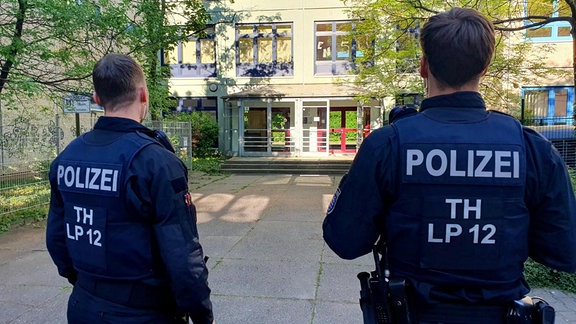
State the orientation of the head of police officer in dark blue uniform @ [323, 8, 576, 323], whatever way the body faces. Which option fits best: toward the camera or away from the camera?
away from the camera

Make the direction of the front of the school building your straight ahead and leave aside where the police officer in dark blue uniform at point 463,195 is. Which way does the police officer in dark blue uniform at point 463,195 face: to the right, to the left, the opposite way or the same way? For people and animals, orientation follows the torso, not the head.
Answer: the opposite way

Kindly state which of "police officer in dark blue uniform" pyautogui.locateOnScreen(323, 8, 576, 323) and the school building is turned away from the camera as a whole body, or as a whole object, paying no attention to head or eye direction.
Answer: the police officer in dark blue uniform

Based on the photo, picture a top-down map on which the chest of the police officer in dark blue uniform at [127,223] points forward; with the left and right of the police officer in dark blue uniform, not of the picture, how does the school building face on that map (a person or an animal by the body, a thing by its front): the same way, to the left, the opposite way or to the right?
the opposite way

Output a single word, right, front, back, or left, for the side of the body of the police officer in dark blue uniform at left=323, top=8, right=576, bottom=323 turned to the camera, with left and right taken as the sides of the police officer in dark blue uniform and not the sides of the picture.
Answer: back

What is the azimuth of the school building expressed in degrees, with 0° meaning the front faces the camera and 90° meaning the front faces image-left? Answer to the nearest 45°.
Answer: approximately 0°

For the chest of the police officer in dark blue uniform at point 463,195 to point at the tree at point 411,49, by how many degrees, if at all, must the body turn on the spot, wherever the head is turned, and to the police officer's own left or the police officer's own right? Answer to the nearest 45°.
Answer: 0° — they already face it

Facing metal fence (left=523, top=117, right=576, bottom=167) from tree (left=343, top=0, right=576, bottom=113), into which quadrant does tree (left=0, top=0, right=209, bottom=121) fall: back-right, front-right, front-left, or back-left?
back-right

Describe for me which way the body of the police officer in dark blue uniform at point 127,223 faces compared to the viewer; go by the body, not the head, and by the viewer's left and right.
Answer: facing away from the viewer and to the right of the viewer

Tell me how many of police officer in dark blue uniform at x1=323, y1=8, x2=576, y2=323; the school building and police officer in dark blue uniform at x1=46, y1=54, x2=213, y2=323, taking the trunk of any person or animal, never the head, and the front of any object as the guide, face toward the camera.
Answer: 1

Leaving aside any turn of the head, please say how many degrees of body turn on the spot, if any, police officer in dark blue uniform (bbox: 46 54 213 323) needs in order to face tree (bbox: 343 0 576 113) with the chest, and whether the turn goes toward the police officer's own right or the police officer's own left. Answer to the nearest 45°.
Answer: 0° — they already face it
